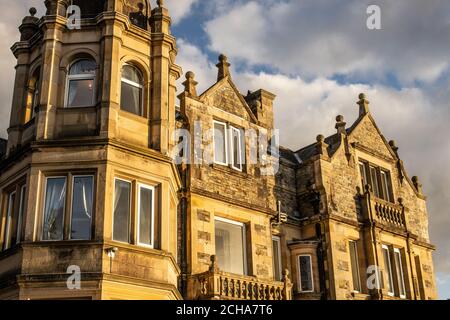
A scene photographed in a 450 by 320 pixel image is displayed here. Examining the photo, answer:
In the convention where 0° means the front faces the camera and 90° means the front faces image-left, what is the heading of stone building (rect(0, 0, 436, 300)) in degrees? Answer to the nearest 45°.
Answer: approximately 315°
